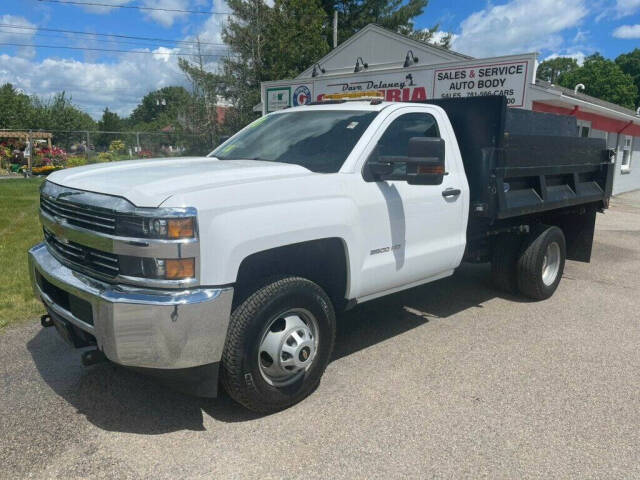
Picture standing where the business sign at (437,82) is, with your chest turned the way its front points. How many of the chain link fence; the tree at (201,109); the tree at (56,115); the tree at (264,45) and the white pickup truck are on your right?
4

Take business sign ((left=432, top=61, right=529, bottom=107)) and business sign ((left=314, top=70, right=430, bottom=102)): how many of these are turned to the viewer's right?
0

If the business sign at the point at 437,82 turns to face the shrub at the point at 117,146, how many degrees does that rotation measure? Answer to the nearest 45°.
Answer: approximately 90° to its right

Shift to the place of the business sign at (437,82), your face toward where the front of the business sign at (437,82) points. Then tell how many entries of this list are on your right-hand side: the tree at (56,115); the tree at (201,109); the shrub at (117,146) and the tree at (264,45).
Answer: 4

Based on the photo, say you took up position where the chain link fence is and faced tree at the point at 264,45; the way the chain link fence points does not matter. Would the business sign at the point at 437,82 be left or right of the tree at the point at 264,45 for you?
right

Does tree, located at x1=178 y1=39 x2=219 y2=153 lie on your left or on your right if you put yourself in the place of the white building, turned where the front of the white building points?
on your right

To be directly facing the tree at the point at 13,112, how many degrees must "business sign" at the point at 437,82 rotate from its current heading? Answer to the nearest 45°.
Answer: approximately 90° to its right

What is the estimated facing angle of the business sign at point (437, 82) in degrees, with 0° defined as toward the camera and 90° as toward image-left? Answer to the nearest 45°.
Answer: approximately 45°

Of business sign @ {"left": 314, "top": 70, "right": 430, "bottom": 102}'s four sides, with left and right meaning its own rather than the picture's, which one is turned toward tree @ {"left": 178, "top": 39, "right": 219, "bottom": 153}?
right

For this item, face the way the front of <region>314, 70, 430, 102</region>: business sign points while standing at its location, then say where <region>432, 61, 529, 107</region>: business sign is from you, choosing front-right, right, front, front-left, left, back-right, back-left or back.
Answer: left

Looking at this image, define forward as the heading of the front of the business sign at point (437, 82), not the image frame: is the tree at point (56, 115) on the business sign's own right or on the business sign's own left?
on the business sign's own right

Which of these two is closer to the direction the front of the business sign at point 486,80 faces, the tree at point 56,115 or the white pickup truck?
the white pickup truck
